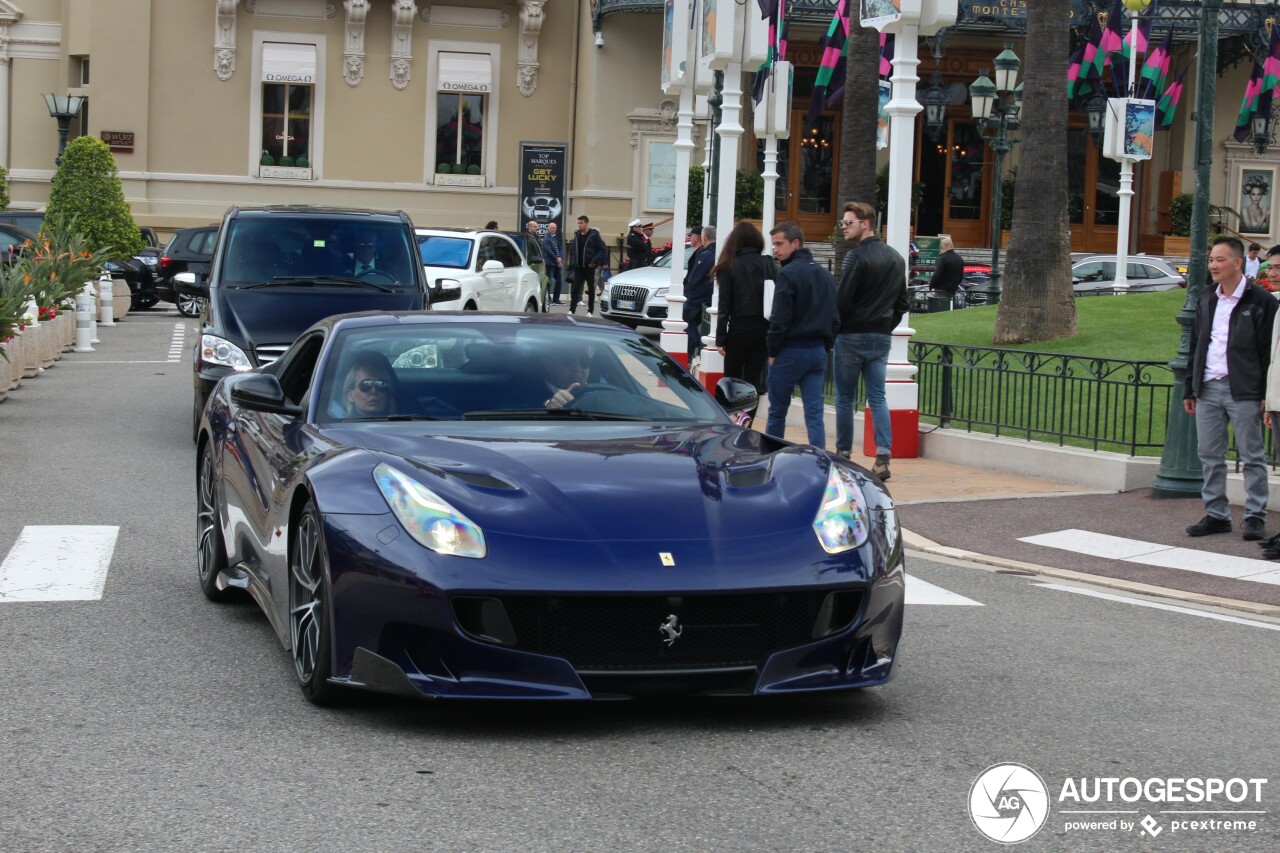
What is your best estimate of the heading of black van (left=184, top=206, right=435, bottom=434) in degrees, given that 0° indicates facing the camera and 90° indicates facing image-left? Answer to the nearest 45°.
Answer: approximately 0°

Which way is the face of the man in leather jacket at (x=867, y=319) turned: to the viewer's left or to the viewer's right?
to the viewer's left

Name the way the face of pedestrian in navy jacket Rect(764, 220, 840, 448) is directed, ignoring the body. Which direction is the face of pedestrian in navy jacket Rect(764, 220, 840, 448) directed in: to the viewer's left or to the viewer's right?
to the viewer's left

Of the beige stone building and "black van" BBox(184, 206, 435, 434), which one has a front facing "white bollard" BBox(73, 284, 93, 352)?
the beige stone building
